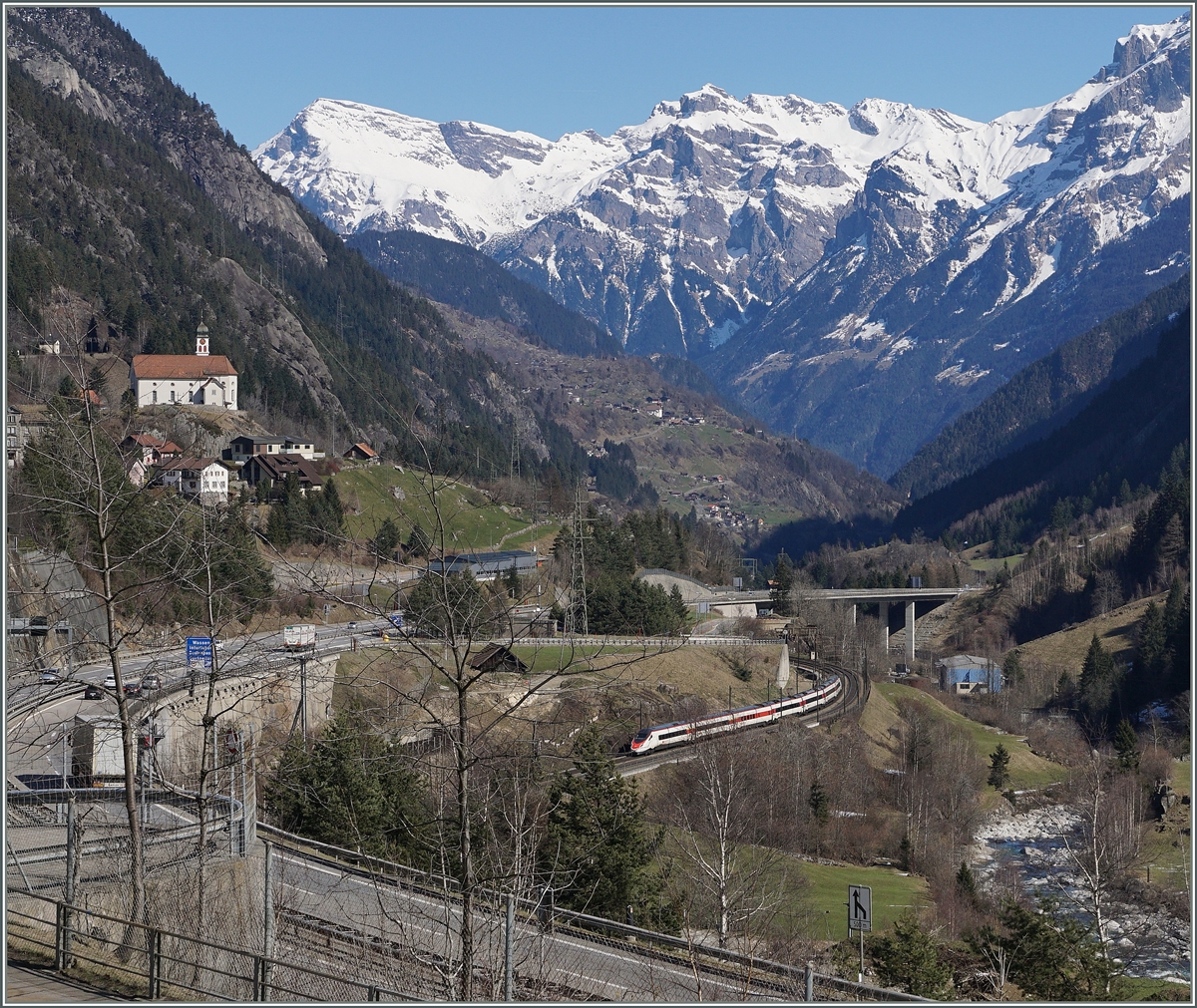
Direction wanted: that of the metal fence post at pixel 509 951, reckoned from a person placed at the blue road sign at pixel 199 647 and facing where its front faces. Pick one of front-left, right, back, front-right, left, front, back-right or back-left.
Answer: front

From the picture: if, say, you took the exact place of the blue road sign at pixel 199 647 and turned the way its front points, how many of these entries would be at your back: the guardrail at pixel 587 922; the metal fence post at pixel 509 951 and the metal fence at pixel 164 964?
0

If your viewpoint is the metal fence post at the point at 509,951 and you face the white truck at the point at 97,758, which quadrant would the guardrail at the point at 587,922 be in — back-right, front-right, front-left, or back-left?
front-right

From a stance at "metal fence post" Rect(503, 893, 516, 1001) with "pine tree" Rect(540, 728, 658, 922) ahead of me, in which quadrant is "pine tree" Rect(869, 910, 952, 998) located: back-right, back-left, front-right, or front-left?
front-right

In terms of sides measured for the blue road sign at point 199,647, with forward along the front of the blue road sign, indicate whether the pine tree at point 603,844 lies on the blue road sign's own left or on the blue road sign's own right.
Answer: on the blue road sign's own left

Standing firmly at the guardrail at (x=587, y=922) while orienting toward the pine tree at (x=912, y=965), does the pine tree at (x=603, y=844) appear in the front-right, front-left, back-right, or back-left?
front-left

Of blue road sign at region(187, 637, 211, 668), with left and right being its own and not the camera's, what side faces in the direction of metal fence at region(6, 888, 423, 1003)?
front

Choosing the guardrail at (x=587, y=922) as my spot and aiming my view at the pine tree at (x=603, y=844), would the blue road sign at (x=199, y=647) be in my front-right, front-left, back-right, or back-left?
front-left

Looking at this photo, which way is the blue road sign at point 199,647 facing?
toward the camera

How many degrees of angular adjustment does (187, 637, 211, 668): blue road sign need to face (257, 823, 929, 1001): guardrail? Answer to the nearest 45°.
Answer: approximately 45° to its left

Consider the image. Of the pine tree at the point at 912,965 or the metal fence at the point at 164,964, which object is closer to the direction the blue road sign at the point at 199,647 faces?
the metal fence
